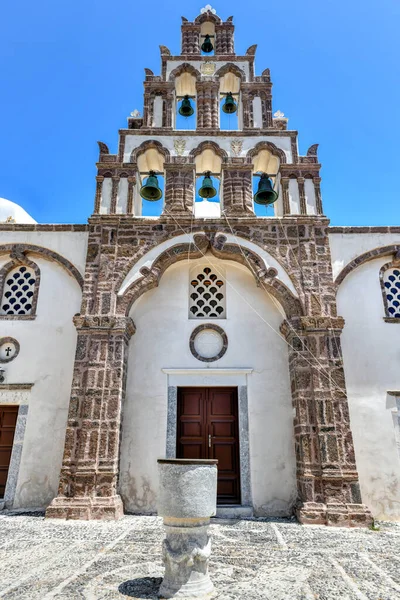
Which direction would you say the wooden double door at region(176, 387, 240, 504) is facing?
toward the camera

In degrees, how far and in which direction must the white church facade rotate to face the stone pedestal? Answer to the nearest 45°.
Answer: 0° — it already faces it

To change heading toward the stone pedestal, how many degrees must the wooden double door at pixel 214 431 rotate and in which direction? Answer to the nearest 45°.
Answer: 0° — it already faces it

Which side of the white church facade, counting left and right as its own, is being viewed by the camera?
front
